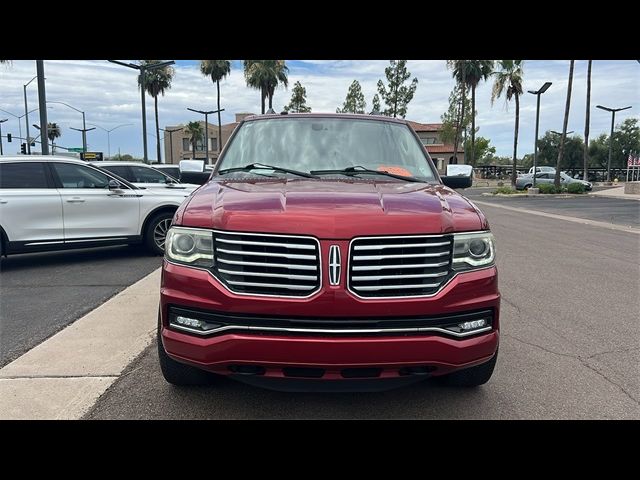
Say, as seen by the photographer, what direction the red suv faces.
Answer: facing the viewer

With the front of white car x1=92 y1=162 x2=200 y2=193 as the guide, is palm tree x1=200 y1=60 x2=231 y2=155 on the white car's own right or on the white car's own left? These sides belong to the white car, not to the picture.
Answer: on the white car's own left

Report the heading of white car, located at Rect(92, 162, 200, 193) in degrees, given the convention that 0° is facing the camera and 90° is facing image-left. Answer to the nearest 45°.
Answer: approximately 270°

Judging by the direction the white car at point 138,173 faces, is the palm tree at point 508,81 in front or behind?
in front

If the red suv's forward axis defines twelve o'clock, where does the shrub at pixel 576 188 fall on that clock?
The shrub is roughly at 7 o'clock from the red suv.

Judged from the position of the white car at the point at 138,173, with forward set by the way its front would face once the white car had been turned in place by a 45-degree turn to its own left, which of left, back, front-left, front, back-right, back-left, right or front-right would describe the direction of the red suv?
back-right

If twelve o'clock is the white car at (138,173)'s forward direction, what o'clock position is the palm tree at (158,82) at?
The palm tree is roughly at 9 o'clock from the white car.

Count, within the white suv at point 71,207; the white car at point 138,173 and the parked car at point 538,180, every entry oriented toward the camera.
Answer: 0

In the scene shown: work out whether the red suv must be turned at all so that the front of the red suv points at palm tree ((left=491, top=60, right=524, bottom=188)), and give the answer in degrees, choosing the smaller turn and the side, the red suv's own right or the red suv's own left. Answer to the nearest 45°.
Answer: approximately 180°

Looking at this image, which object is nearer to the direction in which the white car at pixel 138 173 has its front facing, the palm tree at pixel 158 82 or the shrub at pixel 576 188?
the shrub

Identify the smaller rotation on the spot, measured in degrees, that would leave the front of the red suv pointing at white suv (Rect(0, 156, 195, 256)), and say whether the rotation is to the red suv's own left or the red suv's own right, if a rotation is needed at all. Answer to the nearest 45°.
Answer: approximately 135° to the red suv's own right

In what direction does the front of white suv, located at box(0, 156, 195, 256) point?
to the viewer's right

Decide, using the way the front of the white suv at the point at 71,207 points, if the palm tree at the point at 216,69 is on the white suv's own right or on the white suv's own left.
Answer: on the white suv's own left

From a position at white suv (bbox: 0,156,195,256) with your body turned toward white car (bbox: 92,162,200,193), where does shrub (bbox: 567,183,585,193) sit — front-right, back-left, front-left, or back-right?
front-right
